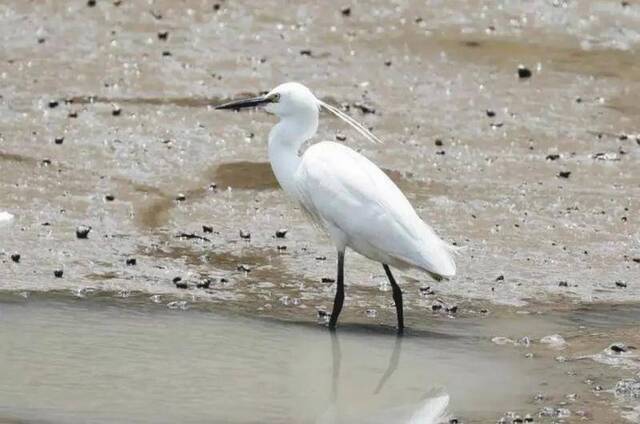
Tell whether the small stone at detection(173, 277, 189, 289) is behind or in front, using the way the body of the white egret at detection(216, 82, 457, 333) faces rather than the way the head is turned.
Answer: in front

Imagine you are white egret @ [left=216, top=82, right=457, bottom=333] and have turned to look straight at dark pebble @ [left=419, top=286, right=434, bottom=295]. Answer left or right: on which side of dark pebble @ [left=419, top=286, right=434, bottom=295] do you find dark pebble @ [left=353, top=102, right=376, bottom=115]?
left

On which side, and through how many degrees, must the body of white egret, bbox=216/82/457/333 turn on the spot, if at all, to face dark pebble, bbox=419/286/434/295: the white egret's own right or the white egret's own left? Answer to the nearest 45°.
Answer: approximately 135° to the white egret's own right

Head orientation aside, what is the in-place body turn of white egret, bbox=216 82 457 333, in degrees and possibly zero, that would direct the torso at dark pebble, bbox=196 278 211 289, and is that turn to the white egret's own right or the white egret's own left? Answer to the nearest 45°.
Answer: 0° — it already faces it

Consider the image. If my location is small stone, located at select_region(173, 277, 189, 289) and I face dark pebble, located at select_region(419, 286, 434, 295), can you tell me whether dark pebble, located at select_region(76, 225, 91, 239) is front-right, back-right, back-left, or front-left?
back-left

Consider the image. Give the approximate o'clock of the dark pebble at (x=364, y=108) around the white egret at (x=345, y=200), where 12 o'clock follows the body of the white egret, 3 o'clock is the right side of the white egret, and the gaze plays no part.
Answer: The dark pebble is roughly at 3 o'clock from the white egret.

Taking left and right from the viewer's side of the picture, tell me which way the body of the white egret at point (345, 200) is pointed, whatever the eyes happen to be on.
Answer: facing to the left of the viewer

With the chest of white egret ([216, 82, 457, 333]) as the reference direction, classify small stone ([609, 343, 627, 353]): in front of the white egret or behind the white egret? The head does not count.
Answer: behind
